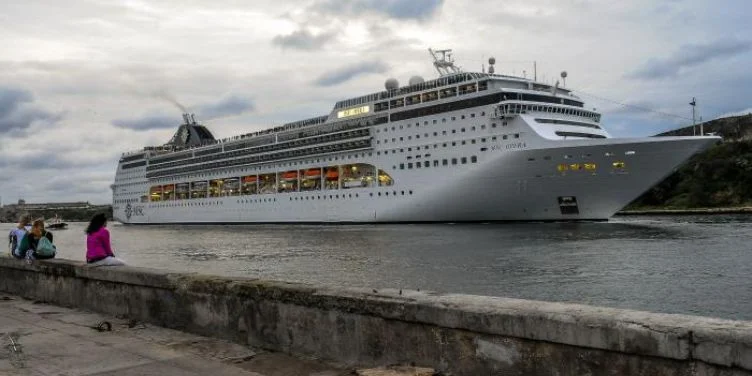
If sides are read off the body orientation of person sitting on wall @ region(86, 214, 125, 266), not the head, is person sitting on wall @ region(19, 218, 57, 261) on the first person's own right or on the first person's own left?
on the first person's own left

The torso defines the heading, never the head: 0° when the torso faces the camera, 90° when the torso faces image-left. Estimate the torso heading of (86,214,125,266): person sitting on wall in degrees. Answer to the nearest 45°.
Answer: approximately 225°

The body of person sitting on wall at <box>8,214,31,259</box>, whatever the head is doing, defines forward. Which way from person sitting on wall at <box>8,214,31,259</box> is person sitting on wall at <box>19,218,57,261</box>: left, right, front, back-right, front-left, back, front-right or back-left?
right

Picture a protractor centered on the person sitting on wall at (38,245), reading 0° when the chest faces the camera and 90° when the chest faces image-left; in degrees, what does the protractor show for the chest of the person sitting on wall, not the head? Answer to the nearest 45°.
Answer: approximately 180°

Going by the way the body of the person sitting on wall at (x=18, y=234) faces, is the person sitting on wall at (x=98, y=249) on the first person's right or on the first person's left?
on the first person's right

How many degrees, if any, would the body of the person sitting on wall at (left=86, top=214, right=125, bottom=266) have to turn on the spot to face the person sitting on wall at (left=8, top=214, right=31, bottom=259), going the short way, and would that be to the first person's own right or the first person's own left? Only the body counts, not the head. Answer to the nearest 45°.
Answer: approximately 45° to the first person's own left
